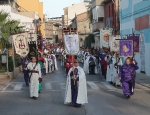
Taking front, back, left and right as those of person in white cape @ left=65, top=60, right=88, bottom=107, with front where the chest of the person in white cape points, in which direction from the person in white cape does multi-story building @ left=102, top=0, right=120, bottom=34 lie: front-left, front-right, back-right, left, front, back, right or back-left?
back

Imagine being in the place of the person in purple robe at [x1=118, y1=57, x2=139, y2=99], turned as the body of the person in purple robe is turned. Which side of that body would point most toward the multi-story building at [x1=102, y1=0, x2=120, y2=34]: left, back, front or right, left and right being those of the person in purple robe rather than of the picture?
back

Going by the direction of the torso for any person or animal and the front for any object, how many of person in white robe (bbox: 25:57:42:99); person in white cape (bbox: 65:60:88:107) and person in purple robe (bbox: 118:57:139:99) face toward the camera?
3

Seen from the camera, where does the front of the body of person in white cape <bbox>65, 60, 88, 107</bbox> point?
toward the camera

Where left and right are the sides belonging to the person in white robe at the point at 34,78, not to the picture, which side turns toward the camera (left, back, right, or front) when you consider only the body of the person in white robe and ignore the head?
front

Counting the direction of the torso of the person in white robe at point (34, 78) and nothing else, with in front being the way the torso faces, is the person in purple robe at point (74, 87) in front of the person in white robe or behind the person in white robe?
in front

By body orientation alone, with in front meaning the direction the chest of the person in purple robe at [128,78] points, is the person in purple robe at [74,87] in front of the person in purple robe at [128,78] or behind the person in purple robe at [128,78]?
in front

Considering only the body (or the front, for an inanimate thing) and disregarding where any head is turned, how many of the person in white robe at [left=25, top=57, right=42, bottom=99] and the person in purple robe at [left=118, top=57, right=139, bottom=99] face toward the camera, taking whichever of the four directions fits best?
2

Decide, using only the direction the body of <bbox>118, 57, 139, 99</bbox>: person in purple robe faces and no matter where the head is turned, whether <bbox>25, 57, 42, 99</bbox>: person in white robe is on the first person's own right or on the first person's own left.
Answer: on the first person's own right

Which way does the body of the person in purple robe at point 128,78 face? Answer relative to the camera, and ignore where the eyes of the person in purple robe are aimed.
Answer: toward the camera

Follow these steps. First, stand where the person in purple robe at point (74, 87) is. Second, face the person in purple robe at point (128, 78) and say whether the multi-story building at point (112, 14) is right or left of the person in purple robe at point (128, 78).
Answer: left

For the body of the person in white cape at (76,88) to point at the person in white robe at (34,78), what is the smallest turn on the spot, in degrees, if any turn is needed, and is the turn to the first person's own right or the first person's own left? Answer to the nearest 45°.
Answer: approximately 135° to the first person's own right

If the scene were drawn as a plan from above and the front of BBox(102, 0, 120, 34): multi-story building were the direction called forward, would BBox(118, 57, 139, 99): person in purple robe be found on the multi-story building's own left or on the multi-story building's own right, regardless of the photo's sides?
on the multi-story building's own left
